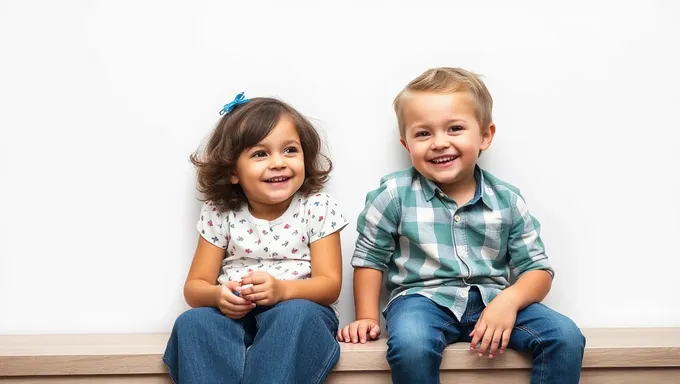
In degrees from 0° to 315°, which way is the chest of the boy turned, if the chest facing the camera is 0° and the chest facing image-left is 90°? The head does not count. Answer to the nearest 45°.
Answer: approximately 0°

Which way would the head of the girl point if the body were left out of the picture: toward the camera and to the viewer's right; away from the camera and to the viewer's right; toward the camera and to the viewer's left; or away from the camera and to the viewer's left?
toward the camera and to the viewer's right

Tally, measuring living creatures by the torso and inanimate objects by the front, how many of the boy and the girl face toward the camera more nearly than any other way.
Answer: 2

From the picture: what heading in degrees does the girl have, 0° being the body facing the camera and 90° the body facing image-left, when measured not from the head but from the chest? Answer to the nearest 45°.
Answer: approximately 0°
